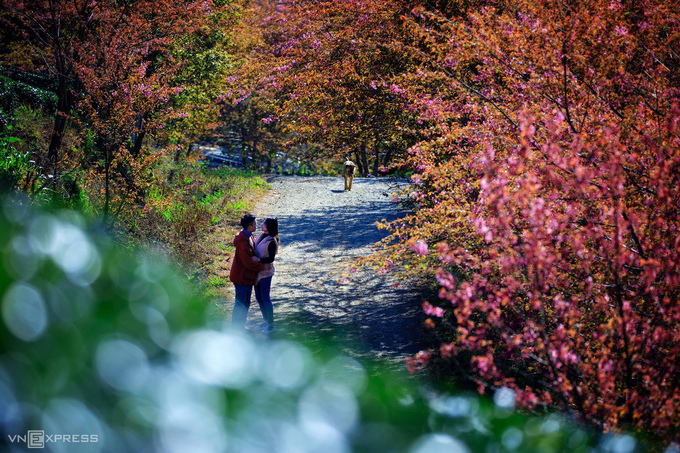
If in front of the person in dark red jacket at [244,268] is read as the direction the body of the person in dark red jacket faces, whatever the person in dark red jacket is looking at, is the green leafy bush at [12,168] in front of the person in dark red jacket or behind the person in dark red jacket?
behind

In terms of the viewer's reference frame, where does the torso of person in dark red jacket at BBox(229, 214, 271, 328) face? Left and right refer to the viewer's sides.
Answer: facing to the right of the viewer

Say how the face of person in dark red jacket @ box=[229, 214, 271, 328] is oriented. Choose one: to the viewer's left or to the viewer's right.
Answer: to the viewer's right
